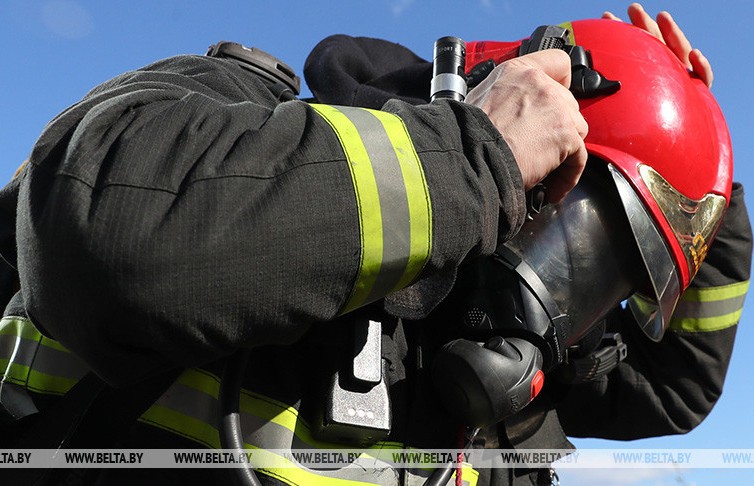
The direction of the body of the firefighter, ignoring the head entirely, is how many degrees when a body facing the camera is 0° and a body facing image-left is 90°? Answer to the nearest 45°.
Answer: approximately 315°
